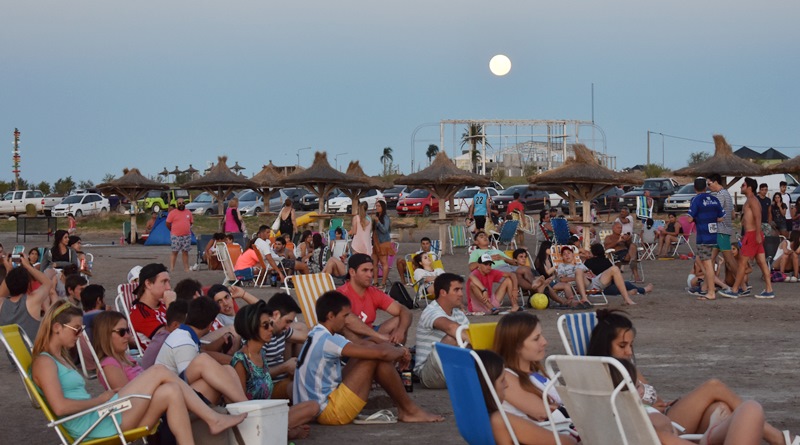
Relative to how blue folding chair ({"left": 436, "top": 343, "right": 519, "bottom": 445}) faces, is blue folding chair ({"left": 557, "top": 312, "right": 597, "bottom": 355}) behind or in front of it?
in front

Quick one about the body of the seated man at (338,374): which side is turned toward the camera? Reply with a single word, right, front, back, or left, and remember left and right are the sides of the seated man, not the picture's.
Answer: right

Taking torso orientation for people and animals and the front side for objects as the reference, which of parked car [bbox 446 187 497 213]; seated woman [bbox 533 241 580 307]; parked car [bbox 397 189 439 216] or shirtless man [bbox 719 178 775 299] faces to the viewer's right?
the seated woman

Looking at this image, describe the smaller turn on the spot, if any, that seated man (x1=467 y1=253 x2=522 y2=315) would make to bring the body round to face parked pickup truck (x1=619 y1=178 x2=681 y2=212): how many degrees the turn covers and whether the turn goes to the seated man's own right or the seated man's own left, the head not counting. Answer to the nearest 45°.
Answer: approximately 135° to the seated man's own left

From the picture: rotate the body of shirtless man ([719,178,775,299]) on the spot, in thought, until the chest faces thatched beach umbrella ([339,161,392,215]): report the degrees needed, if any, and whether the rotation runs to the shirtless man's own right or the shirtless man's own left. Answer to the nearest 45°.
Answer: approximately 45° to the shirtless man's own right

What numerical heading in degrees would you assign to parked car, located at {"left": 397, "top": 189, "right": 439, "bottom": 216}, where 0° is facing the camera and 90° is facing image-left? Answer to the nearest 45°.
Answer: approximately 45°

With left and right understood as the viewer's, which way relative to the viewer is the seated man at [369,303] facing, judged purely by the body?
facing the viewer and to the right of the viewer

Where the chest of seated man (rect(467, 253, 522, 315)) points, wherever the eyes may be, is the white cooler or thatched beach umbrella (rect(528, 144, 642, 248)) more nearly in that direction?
the white cooler

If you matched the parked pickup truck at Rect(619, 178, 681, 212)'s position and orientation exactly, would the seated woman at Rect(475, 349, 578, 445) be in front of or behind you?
in front

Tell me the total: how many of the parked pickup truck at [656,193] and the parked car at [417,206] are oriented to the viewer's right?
0
